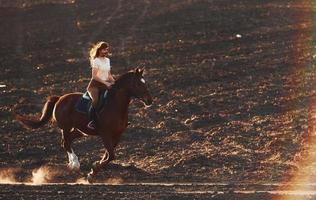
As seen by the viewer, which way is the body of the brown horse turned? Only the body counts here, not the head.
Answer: to the viewer's right

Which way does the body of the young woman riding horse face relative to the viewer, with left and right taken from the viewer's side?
facing the viewer and to the right of the viewer
